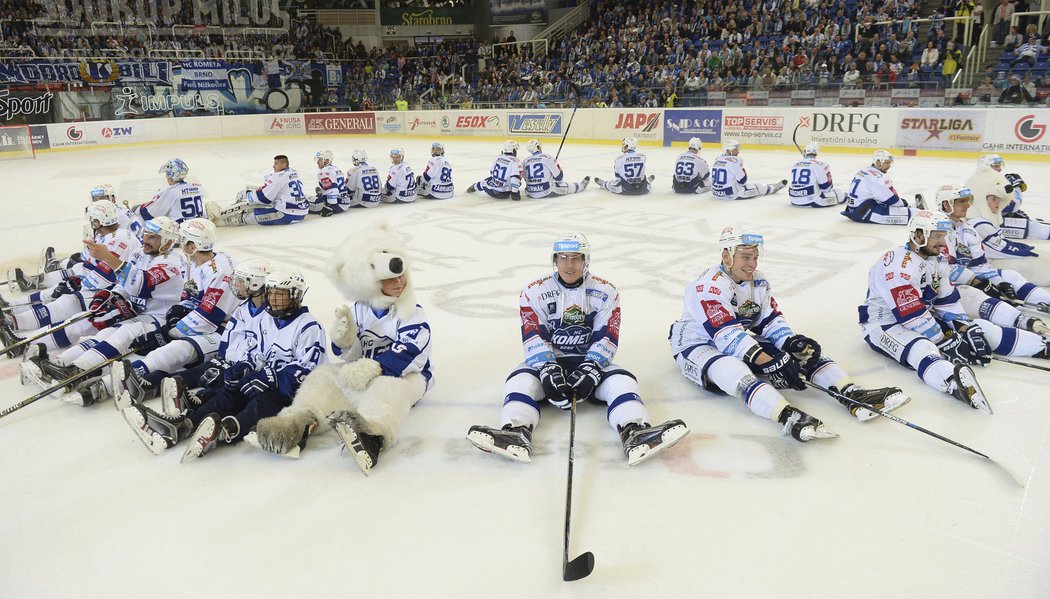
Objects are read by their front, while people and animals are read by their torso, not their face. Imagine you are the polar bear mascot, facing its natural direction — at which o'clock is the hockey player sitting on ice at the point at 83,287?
The hockey player sitting on ice is roughly at 3 o'clock from the polar bear mascot.

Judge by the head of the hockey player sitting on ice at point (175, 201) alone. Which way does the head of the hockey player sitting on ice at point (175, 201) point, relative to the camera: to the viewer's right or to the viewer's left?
to the viewer's left

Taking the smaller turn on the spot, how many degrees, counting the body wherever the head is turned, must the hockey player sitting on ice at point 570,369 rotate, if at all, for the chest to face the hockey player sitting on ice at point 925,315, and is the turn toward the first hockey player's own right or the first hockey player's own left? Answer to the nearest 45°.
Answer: approximately 90° to the first hockey player's own left

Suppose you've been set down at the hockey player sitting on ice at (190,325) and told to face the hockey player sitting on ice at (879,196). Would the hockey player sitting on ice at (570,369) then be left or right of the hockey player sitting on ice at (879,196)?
right

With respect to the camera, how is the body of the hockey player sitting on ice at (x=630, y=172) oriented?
away from the camera

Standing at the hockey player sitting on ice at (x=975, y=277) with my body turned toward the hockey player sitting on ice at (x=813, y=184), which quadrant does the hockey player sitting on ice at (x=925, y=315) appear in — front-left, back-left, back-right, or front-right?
back-left

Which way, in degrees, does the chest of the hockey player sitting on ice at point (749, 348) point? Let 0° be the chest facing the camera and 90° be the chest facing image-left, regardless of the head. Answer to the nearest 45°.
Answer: approximately 315°

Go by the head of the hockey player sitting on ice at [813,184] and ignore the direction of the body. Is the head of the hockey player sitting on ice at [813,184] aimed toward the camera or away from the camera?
away from the camera
